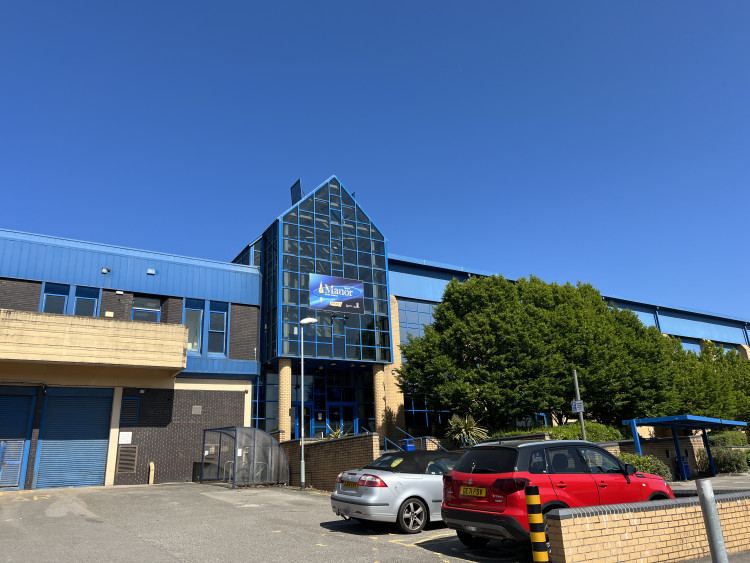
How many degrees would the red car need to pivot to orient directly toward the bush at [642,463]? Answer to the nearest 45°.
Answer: approximately 45° to its left

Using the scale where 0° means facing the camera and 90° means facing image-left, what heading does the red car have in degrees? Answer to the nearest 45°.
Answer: approximately 225°

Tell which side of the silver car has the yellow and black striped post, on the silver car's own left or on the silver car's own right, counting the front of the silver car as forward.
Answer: on the silver car's own right

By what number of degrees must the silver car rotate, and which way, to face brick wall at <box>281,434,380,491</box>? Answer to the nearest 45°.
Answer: approximately 45° to its left

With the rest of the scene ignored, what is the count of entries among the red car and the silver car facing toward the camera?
0

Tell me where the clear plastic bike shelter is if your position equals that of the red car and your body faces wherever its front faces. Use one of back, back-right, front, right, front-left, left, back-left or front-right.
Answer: left

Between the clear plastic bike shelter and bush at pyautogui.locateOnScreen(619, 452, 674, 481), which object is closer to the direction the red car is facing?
the bush

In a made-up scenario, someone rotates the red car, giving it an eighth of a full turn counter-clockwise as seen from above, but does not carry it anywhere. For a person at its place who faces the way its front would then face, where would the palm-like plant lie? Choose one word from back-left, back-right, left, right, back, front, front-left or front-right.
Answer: front

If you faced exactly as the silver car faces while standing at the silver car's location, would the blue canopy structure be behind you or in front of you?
in front

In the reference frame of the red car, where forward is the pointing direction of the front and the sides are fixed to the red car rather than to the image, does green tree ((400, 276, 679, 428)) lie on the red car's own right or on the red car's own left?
on the red car's own left

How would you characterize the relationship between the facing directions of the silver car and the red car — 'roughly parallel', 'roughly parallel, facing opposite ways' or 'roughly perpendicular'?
roughly parallel

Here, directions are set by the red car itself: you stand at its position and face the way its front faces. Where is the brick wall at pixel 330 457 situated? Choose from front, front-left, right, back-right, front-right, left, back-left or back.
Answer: left

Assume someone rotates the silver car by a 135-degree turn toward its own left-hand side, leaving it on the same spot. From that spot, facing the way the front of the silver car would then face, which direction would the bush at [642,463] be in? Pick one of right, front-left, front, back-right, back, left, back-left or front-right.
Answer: back-right

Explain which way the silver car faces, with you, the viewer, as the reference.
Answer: facing away from the viewer and to the right of the viewer

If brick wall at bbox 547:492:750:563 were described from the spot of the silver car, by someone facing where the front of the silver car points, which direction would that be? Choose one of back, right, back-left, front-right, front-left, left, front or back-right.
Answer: right
